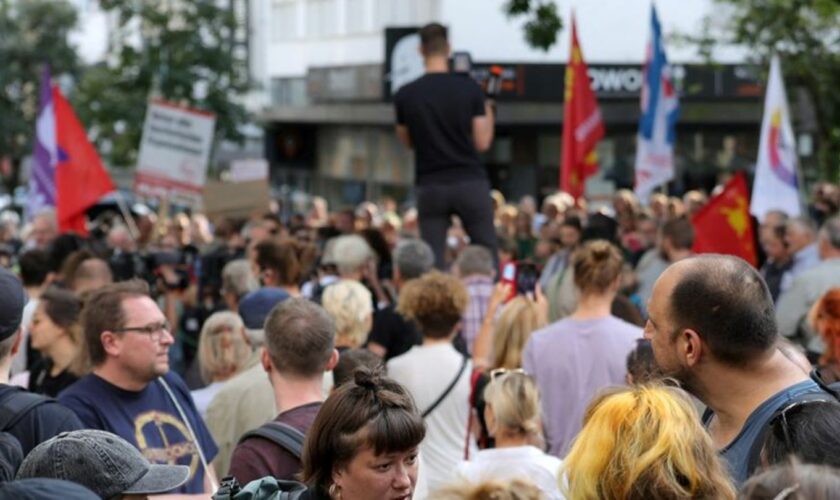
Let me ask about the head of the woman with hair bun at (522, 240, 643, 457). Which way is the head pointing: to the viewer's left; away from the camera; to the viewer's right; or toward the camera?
away from the camera

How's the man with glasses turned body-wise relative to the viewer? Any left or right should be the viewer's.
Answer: facing the viewer and to the right of the viewer

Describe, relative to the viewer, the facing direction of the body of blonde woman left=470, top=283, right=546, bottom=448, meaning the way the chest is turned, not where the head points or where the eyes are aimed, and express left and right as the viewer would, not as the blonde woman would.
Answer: facing away from the viewer

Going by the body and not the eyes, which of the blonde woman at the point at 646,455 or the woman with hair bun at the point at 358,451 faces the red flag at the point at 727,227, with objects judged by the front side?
the blonde woman

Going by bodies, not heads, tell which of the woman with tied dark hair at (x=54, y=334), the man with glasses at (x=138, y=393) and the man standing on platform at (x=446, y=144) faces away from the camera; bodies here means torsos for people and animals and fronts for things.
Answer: the man standing on platform

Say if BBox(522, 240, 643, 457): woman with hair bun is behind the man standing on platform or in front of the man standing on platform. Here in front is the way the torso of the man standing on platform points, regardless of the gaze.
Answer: behind

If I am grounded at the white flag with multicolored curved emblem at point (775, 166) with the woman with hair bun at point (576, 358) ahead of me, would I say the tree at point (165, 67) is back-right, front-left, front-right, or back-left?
back-right

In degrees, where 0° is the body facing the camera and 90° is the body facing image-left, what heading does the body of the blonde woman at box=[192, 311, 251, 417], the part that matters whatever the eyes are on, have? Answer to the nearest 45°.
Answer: approximately 180°

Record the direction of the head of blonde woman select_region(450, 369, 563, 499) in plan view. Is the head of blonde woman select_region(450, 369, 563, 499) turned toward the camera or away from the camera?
away from the camera

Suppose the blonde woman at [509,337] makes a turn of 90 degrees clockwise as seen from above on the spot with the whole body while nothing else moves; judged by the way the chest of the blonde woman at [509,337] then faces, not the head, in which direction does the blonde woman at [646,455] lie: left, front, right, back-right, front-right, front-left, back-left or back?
right

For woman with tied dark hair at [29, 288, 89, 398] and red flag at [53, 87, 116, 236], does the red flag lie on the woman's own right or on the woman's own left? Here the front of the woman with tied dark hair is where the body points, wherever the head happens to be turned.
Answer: on the woman's own right

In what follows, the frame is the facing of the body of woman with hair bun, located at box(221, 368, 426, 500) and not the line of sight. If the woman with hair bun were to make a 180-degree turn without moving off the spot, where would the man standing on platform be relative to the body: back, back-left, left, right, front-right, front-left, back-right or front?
front-right

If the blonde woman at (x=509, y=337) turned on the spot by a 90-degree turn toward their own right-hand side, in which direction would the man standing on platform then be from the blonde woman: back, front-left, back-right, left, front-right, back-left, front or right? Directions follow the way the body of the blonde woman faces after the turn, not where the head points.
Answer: left
